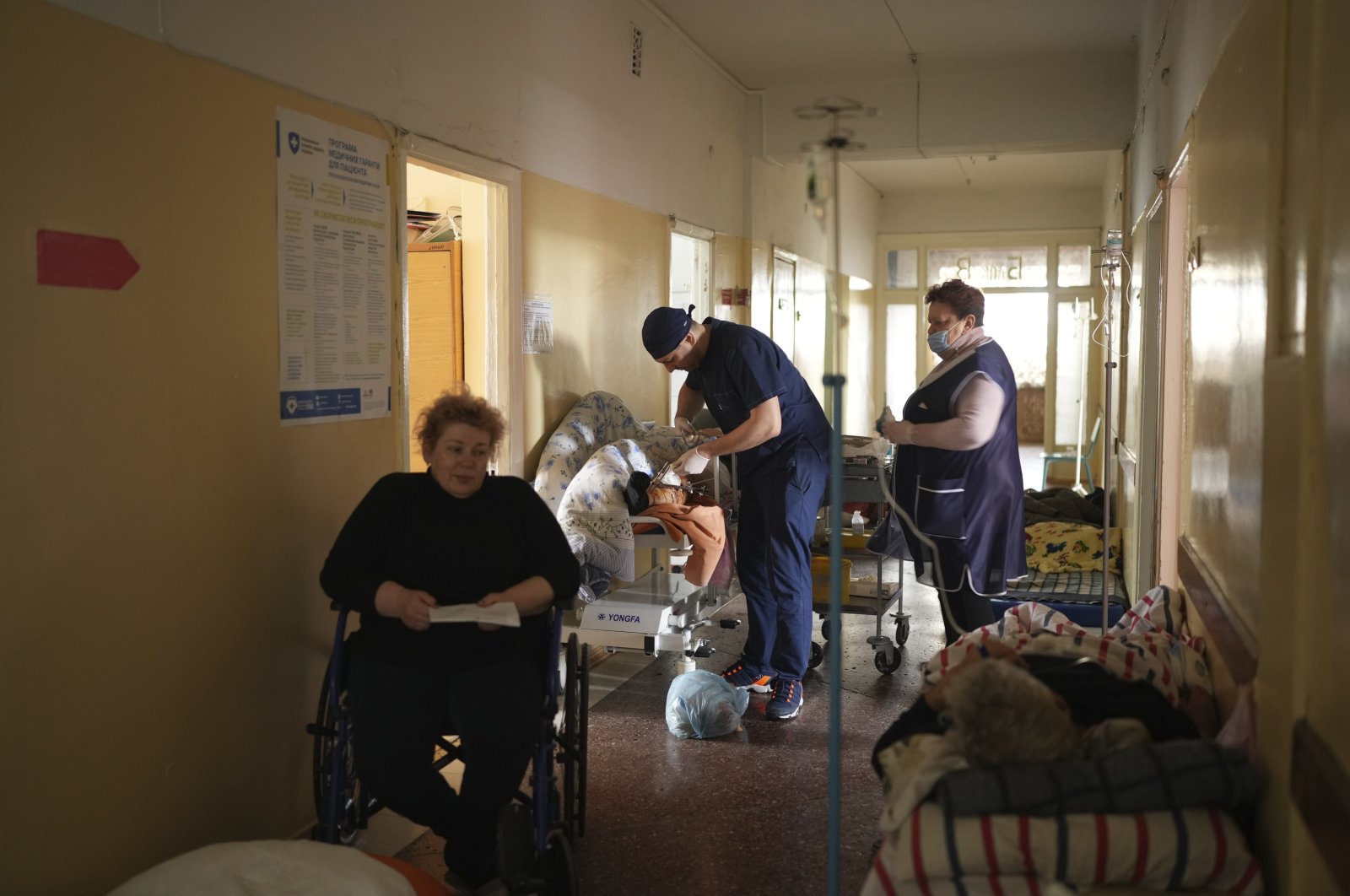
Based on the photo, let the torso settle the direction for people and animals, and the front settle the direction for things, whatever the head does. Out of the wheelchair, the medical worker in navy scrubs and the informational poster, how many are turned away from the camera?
0

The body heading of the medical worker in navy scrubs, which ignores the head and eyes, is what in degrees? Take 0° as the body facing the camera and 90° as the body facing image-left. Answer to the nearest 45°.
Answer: approximately 45°

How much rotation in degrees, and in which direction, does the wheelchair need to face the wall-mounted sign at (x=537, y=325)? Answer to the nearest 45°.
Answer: approximately 180°

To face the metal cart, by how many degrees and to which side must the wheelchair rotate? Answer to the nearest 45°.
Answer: approximately 135° to its left

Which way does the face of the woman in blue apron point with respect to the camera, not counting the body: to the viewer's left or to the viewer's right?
to the viewer's left

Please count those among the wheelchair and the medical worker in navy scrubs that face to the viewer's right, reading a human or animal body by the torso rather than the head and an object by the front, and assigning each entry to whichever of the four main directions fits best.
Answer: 0

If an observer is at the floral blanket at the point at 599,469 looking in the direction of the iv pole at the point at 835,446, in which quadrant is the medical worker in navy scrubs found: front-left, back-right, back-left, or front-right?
front-left

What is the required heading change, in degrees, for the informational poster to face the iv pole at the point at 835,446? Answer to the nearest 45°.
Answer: approximately 45° to its right

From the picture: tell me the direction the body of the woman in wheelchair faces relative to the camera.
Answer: toward the camera
